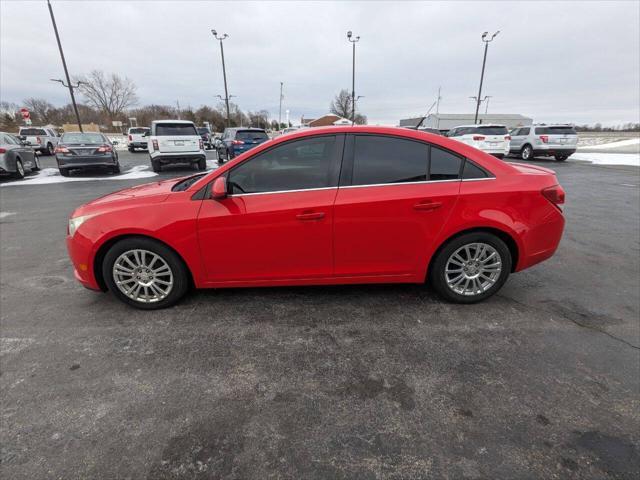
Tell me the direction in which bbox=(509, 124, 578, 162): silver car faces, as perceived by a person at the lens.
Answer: facing away from the viewer and to the left of the viewer

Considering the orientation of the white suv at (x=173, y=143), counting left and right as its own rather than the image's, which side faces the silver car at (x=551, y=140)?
right

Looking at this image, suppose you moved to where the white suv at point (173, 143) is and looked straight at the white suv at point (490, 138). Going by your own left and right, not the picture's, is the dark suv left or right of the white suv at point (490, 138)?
left

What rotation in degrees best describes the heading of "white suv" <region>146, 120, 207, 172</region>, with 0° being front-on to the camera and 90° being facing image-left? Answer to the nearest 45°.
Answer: approximately 180°

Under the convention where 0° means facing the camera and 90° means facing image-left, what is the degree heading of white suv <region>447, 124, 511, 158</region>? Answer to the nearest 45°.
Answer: approximately 135°

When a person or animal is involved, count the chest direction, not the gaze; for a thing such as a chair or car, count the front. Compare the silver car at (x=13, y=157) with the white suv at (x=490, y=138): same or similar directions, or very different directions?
same or similar directions

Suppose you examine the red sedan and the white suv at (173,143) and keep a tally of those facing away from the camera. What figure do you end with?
1

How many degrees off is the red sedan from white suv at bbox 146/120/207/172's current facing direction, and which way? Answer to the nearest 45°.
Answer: approximately 180°

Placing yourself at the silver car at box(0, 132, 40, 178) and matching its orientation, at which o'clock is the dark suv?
The dark suv is roughly at 2 o'clock from the silver car.

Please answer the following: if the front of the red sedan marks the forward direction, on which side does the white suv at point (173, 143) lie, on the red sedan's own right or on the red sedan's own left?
on the red sedan's own right

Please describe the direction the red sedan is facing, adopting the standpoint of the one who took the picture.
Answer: facing to the left of the viewer

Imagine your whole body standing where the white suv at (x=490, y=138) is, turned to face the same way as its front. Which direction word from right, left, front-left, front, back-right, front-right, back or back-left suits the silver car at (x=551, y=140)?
right

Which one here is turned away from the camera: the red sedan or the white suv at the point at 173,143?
the white suv

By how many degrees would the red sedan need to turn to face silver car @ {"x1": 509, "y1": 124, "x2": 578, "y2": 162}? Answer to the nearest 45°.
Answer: approximately 135° to its right

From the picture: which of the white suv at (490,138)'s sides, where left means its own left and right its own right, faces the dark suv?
left

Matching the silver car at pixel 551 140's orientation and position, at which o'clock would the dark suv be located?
The dark suv is roughly at 9 o'clock from the silver car.

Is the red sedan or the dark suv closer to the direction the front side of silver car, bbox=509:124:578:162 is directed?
the dark suv
